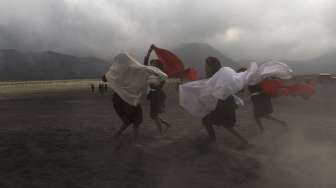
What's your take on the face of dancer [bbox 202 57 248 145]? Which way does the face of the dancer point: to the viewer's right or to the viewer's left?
to the viewer's left

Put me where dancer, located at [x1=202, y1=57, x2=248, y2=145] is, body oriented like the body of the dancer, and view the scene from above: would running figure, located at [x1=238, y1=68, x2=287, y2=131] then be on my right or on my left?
on my right
